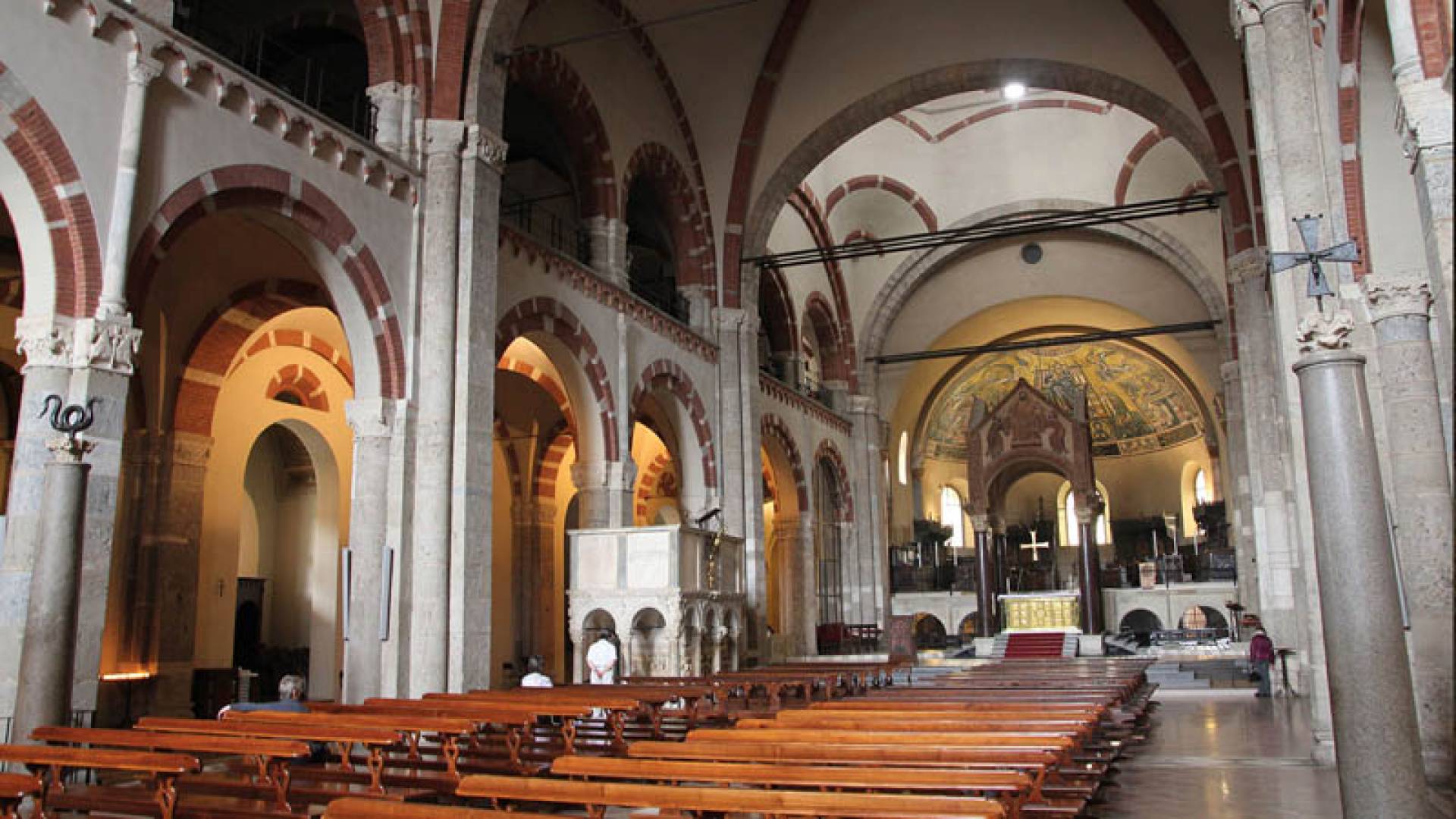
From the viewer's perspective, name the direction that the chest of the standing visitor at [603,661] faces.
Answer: away from the camera

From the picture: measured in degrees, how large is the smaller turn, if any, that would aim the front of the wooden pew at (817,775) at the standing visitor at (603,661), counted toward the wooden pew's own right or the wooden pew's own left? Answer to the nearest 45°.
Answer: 0° — it already faces them

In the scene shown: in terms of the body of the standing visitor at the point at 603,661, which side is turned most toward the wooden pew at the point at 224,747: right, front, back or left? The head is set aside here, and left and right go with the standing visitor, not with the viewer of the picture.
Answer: back

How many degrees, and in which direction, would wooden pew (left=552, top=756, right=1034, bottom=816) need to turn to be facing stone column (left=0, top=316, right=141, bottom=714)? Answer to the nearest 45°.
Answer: approximately 45° to its left

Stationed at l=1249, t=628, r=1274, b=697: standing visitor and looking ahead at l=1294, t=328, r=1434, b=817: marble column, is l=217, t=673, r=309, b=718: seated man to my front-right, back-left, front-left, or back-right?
front-right

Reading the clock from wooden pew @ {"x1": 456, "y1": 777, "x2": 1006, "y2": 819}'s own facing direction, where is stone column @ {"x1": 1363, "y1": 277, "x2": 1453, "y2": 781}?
The stone column is roughly at 2 o'clock from the wooden pew.

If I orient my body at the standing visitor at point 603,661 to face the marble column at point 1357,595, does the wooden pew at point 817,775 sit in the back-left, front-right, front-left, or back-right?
front-right

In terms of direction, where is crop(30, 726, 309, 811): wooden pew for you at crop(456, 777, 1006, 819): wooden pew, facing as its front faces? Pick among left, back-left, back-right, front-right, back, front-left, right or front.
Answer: front-left

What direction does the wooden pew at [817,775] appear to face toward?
away from the camera

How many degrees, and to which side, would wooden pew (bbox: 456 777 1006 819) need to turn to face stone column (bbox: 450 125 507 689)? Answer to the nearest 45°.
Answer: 0° — it already faces it

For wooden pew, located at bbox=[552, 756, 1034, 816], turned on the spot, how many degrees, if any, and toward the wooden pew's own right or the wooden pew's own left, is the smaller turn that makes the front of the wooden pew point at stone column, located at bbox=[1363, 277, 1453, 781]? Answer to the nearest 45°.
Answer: approximately 45° to the wooden pew's own right

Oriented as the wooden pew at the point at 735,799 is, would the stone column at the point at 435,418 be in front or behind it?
in front

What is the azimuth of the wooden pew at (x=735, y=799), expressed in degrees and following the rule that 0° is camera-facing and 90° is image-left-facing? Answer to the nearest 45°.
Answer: approximately 180°

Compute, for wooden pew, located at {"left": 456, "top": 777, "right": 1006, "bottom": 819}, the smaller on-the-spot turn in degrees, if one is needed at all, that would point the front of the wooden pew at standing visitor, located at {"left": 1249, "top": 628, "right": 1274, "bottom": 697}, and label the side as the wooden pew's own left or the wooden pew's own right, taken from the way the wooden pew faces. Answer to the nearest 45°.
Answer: approximately 45° to the wooden pew's own right

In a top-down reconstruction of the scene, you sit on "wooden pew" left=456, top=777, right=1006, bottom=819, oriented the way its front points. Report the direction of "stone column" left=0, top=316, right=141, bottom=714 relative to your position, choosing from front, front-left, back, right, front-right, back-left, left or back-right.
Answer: front-left
